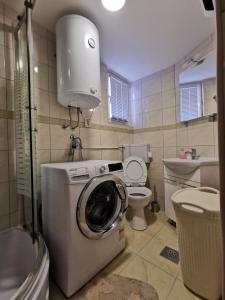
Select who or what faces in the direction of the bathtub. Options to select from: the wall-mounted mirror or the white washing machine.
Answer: the wall-mounted mirror

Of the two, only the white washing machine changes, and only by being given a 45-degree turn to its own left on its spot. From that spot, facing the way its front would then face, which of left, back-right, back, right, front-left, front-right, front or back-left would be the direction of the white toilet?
front-left

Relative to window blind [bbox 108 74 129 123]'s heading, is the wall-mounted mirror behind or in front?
in front

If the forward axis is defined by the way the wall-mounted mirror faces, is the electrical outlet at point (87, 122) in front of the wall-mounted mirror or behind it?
in front
